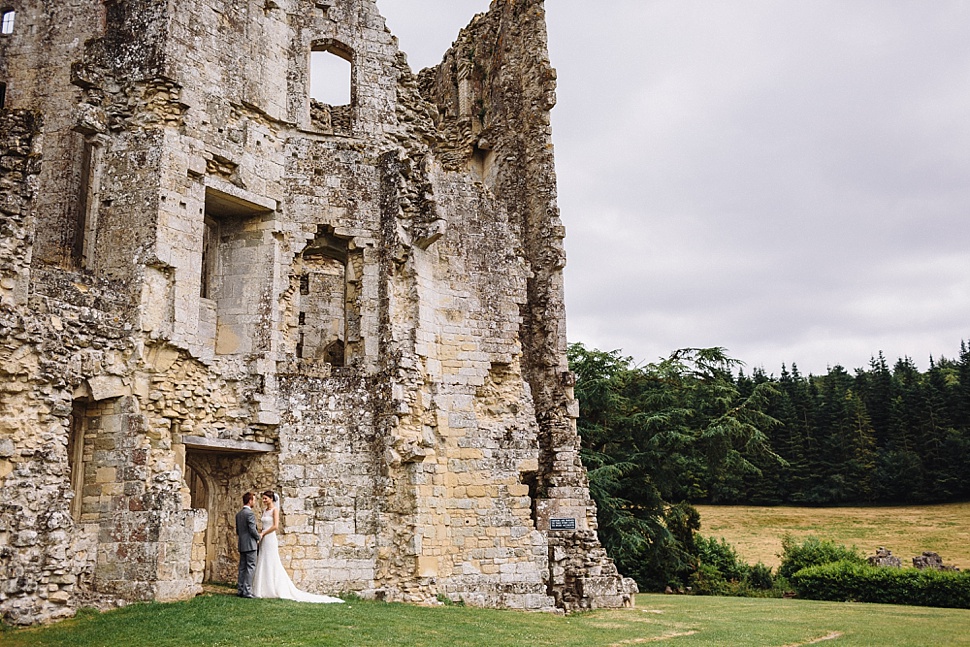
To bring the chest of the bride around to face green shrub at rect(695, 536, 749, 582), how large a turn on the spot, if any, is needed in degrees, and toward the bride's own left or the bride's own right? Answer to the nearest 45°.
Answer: approximately 135° to the bride's own right

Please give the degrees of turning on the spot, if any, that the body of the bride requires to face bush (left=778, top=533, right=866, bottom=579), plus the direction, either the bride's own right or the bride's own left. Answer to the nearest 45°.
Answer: approximately 135° to the bride's own right

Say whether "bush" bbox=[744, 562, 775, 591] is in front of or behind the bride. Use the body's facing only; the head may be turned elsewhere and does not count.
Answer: behind

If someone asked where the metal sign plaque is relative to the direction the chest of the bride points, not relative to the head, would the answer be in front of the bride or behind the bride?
behind

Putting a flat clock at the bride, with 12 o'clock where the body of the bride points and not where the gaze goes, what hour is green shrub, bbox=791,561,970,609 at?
The green shrub is roughly at 5 o'clock from the bride.

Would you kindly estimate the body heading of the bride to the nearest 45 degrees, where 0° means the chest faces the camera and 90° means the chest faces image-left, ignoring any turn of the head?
approximately 90°

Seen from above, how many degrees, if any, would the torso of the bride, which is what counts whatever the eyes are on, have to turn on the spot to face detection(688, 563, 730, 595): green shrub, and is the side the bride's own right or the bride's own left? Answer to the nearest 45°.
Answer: approximately 135° to the bride's own right
